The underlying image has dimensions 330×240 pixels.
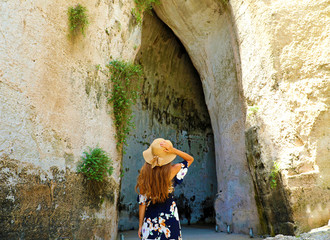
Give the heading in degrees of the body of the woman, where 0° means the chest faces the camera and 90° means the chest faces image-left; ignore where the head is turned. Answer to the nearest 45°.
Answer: approximately 180°

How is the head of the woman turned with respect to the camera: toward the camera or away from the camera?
away from the camera

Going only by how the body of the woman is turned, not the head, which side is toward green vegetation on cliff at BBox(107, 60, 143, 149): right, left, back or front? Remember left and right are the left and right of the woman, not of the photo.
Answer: front

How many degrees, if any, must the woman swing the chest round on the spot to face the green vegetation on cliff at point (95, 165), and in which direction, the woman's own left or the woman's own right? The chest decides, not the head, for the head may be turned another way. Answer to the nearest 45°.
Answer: approximately 45° to the woman's own left
